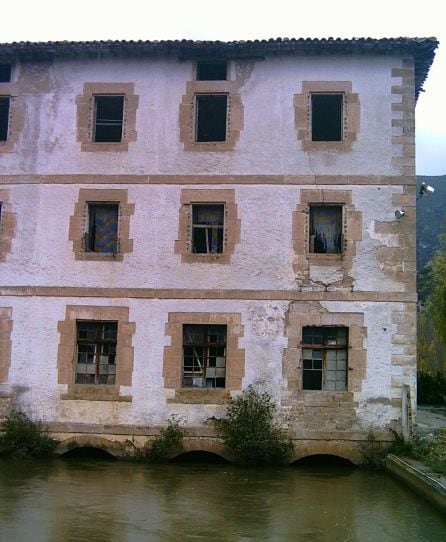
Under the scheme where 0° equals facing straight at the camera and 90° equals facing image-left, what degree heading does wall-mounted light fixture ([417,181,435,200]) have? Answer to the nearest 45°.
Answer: approximately 270°

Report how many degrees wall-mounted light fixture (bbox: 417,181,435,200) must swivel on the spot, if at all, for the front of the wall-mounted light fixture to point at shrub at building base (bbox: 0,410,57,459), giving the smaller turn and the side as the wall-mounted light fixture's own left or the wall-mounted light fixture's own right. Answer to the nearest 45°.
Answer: approximately 180°
